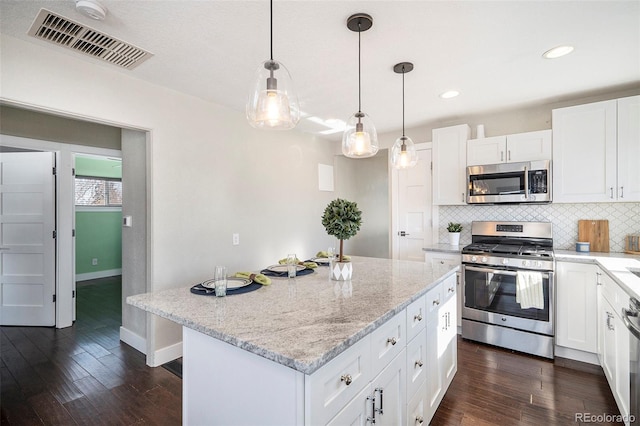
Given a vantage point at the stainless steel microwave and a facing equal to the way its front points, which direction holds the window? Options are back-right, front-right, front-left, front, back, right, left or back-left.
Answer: right

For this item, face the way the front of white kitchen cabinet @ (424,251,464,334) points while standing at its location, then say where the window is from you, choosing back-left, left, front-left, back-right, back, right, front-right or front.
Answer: right

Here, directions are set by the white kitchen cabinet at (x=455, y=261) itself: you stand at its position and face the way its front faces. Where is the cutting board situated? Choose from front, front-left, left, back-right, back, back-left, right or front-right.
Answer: left

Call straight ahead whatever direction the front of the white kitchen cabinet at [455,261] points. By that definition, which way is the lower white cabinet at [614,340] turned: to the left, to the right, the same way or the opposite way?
to the right

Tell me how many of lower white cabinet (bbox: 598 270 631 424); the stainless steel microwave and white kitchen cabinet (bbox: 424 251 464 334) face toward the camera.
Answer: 2

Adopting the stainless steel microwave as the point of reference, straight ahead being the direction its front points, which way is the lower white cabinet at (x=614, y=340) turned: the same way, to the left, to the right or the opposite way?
to the right

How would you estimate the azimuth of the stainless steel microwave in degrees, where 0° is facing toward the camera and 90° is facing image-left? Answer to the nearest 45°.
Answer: approximately 0°

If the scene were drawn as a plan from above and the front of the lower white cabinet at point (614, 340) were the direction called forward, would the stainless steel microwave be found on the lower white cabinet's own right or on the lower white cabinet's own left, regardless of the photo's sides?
on the lower white cabinet's own right

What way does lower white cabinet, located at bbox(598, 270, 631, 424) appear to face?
to the viewer's left
